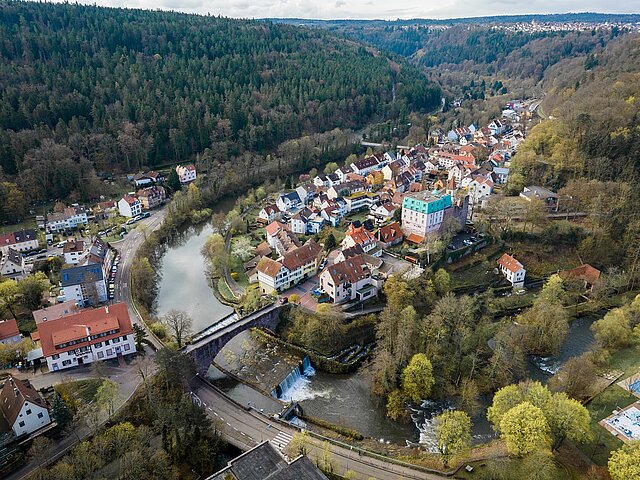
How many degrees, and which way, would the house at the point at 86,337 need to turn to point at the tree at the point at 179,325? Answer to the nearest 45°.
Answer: approximately 90° to its left

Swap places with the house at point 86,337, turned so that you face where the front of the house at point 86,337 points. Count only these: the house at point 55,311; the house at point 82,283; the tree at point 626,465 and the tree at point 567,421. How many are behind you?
2

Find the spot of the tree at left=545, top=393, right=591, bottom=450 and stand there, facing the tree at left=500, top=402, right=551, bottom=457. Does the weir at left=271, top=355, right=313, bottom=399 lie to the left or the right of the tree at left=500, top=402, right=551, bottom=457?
right

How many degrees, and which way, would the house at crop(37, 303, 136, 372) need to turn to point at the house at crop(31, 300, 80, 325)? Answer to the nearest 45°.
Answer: approximately 180°

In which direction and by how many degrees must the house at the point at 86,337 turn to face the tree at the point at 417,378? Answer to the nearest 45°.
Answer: approximately 45° to its left

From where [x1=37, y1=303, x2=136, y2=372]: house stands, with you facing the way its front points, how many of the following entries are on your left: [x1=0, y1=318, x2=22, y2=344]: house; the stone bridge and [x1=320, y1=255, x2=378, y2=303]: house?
2

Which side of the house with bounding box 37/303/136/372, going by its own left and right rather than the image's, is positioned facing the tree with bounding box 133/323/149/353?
left

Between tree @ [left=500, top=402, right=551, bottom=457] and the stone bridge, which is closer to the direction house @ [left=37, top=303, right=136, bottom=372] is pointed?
the tree

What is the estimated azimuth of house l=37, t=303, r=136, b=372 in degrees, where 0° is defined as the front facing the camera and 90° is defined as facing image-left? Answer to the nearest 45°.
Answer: approximately 0°

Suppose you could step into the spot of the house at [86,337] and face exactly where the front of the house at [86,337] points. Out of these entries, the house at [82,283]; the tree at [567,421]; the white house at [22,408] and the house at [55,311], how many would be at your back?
2

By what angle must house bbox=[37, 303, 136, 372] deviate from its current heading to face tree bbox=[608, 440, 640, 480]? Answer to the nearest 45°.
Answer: approximately 45° to its left

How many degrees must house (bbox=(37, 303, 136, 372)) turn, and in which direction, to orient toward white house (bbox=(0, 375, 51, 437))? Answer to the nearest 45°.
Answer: approximately 45° to its right

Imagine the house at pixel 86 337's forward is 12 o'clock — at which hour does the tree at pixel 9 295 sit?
The tree is roughly at 5 o'clock from the house.
